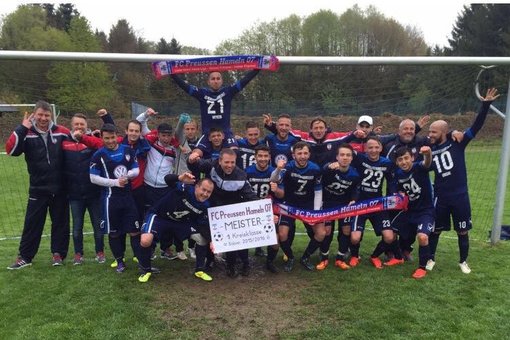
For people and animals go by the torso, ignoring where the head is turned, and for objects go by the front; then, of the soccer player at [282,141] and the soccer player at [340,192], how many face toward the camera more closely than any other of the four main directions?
2

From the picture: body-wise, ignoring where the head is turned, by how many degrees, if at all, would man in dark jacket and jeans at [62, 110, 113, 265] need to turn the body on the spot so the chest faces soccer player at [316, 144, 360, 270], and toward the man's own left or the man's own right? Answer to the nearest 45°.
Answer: approximately 90° to the man's own left

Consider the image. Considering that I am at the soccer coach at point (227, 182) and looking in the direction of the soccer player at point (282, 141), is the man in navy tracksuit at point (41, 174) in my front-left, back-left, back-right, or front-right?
back-left

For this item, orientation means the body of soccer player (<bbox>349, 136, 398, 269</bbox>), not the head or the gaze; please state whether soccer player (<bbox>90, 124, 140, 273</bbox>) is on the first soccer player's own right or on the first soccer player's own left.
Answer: on the first soccer player's own right

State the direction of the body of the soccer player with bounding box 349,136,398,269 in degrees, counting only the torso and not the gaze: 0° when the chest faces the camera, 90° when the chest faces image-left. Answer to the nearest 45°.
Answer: approximately 0°
